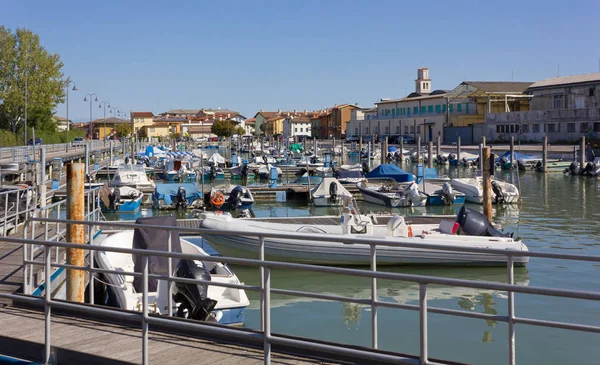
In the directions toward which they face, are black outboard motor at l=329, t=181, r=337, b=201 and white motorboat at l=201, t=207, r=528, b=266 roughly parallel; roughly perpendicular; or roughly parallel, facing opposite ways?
roughly perpendicular

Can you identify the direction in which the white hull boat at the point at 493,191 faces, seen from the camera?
facing away from the viewer and to the left of the viewer

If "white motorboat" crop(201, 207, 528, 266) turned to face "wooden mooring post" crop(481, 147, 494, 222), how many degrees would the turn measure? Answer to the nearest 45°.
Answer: approximately 135° to its right

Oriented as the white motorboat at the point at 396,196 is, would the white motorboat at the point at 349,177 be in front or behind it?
in front

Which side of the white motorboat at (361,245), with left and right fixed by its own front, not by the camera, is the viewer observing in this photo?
left

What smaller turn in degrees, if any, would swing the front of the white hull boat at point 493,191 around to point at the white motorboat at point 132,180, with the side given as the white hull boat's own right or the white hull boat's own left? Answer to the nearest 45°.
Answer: approximately 45° to the white hull boat's own left

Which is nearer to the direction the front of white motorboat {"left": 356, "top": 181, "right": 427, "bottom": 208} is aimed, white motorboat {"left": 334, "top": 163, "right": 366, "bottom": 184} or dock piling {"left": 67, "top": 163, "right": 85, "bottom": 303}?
the white motorboat

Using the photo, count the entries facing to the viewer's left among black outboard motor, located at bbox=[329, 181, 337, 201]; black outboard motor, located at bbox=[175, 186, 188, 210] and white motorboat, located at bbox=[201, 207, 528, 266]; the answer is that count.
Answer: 1
